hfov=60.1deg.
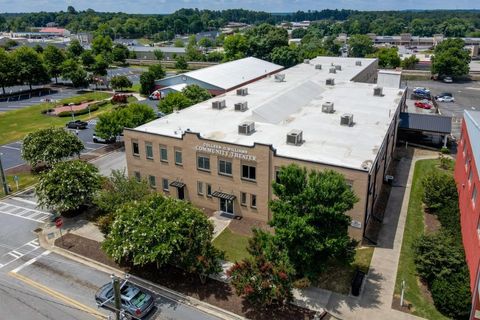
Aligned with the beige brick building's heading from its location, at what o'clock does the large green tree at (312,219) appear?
The large green tree is roughly at 10 o'clock from the beige brick building.

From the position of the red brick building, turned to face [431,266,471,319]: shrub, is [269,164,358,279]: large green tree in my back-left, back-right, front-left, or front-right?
front-right

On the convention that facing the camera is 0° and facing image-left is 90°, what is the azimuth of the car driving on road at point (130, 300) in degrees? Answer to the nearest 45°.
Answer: approximately 135°

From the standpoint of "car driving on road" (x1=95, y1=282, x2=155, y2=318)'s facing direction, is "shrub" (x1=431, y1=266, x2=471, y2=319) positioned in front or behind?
behind

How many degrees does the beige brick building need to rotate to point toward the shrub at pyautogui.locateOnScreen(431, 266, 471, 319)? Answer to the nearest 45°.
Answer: approximately 90° to its left

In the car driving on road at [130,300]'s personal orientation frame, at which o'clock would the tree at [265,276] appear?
The tree is roughly at 5 o'clock from the car driving on road.

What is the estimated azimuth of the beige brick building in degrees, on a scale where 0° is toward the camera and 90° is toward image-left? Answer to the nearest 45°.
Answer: approximately 45°

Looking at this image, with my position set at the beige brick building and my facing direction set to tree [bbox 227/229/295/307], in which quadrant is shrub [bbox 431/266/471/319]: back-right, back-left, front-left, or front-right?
front-left

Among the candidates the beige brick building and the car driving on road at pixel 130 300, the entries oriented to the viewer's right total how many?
0

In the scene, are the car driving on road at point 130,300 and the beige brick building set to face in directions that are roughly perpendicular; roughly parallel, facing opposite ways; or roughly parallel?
roughly perpendicular

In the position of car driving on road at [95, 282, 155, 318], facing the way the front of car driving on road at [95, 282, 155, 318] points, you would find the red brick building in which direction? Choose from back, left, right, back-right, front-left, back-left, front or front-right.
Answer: back-right

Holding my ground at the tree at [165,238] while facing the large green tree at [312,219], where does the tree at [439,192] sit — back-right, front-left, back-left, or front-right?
front-left

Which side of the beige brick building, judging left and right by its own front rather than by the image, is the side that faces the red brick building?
left

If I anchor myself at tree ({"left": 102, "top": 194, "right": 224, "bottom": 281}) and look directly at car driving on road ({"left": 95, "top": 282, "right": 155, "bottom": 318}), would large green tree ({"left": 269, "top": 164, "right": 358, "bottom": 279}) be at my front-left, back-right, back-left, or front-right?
back-left

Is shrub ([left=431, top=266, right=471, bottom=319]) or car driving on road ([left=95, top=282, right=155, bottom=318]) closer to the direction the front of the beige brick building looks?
the car driving on road
